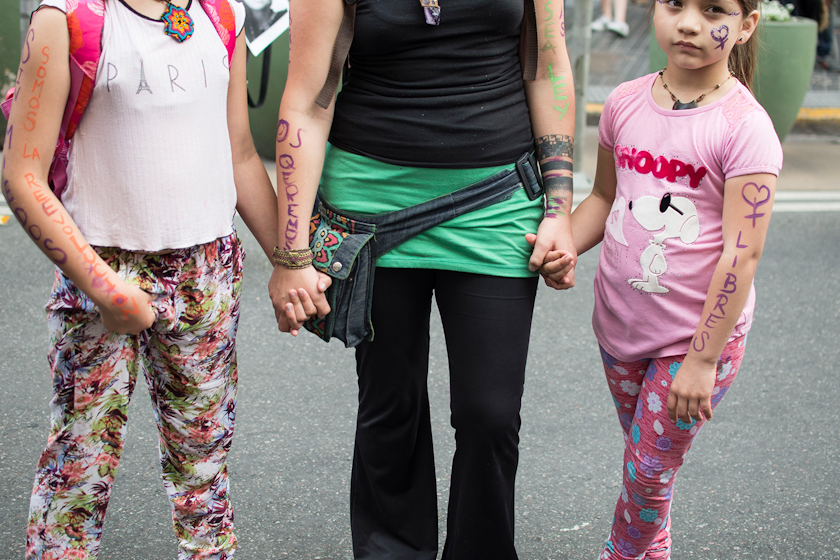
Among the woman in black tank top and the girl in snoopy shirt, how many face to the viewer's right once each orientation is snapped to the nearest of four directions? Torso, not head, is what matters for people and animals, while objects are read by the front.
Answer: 0

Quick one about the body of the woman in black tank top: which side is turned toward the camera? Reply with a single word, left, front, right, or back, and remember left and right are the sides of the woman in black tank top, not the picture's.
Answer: front

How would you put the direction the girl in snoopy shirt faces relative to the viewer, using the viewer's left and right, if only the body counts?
facing the viewer and to the left of the viewer

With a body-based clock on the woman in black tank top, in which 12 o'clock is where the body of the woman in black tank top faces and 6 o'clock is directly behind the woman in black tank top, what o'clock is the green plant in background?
The green plant in background is roughly at 7 o'clock from the woman in black tank top.

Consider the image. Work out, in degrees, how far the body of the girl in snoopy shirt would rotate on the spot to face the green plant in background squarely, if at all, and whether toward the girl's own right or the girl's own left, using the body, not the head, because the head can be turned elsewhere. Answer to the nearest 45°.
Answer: approximately 135° to the girl's own right
